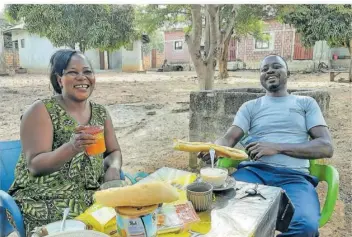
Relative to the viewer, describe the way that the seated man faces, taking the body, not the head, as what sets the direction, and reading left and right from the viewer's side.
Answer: facing the viewer

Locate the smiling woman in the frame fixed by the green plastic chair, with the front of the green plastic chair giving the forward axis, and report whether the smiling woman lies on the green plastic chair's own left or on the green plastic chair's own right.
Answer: on the green plastic chair's own right

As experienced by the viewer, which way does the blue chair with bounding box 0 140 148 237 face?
facing the viewer and to the right of the viewer

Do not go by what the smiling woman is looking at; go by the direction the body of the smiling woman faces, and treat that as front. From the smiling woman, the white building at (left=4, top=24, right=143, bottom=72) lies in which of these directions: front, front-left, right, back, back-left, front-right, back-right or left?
back-left

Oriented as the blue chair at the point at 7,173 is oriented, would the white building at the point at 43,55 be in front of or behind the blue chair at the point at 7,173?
behind

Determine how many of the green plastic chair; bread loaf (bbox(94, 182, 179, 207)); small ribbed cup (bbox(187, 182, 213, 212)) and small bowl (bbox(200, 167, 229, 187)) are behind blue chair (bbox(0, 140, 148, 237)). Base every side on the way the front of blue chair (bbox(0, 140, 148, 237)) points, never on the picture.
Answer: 0

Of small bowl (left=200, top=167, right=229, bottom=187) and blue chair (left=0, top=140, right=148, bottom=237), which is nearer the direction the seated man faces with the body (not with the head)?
the small bowl

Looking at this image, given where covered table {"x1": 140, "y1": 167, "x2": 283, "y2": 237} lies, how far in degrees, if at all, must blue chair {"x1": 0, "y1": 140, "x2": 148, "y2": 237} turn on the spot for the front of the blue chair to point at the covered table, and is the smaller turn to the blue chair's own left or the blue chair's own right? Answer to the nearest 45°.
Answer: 0° — it already faces it

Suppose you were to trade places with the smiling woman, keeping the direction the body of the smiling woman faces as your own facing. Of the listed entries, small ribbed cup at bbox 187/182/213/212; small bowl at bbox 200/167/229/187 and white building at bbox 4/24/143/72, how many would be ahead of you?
2

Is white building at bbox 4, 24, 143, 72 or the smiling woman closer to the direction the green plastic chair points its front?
the smiling woman

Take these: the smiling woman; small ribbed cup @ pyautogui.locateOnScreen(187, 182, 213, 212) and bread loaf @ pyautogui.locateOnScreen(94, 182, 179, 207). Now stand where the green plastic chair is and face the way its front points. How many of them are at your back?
0

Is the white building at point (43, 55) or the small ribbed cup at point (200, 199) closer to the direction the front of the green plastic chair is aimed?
the small ribbed cup

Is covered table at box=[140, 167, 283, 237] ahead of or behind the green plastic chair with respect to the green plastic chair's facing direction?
ahead

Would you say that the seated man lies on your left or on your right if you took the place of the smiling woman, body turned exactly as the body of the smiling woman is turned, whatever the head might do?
on your left

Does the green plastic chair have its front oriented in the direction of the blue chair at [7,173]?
no

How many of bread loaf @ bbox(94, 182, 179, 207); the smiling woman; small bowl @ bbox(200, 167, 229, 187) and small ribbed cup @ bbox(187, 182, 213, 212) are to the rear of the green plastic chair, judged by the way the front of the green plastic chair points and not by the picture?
0

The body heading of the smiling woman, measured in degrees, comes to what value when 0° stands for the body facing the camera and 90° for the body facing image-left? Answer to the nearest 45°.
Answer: approximately 315°

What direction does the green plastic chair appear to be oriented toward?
toward the camera

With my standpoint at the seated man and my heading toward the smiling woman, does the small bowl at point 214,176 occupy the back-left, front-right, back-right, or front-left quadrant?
front-left
